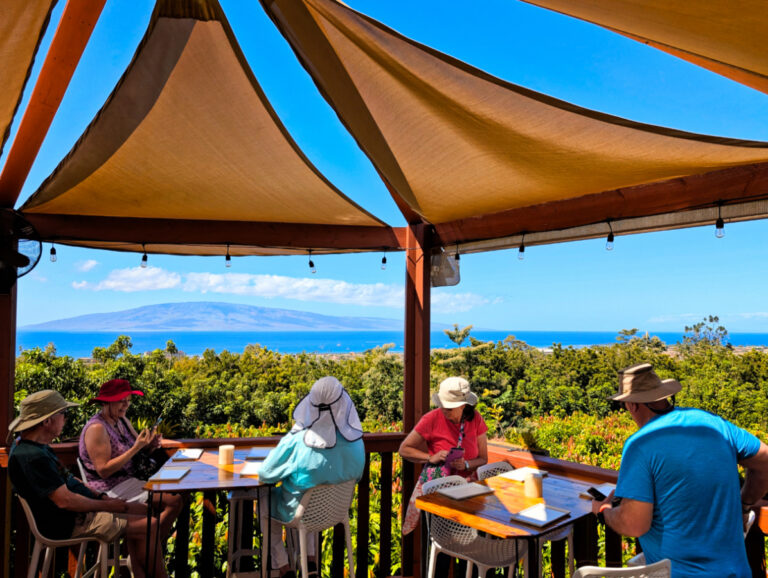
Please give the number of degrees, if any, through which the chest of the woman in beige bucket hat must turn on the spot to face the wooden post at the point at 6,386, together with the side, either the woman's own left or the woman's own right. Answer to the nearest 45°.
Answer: approximately 90° to the woman's own right

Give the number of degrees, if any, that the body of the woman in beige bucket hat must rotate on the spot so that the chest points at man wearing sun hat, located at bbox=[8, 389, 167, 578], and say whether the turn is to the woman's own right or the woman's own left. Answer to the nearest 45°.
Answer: approximately 45° to the woman's own right

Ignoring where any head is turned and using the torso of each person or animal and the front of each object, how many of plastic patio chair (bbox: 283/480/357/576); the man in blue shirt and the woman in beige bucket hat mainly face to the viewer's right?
0

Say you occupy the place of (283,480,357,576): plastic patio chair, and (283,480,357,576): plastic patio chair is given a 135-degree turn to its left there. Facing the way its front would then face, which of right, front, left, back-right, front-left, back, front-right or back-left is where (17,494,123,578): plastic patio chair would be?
right

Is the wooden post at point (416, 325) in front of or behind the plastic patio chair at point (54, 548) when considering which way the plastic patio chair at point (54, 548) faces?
in front

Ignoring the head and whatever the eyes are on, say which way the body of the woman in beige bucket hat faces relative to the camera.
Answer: toward the camera

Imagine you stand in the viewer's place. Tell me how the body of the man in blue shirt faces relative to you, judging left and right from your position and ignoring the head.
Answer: facing away from the viewer and to the left of the viewer

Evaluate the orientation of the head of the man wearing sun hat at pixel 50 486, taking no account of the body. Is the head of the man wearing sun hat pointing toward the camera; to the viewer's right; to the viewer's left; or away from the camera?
to the viewer's right

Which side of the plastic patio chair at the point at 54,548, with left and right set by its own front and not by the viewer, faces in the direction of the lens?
right

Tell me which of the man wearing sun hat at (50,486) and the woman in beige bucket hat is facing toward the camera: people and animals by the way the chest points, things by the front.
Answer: the woman in beige bucket hat

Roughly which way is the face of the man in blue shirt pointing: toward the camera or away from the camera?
away from the camera

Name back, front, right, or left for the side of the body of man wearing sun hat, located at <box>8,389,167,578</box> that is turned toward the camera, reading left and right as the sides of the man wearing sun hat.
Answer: right

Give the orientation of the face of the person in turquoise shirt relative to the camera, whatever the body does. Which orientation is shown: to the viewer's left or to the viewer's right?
to the viewer's left

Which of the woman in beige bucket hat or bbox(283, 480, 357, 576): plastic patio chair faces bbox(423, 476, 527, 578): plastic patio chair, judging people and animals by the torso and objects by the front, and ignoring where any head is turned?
the woman in beige bucket hat

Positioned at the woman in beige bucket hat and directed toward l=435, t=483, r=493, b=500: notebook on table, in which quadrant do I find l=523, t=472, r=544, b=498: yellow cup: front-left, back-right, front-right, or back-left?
front-left
